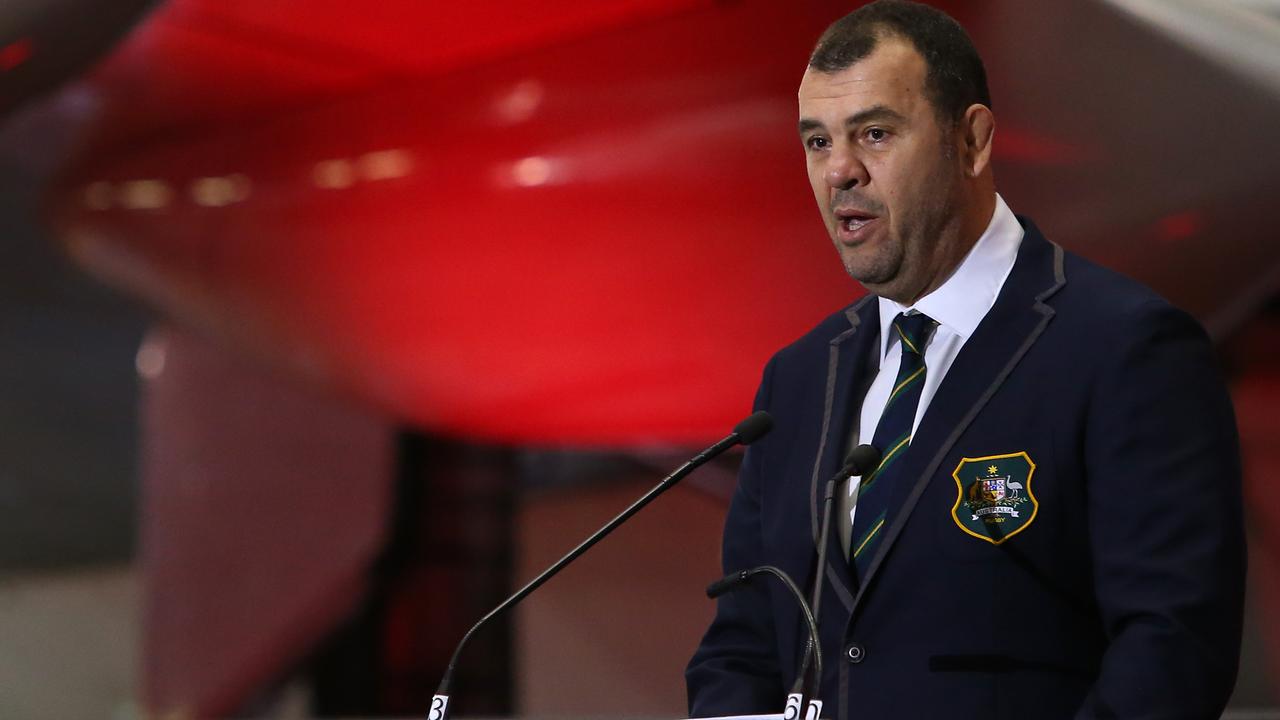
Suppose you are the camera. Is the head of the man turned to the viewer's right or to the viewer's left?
to the viewer's left

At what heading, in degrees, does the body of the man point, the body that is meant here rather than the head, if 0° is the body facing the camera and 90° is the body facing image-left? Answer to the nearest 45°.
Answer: approximately 45°
